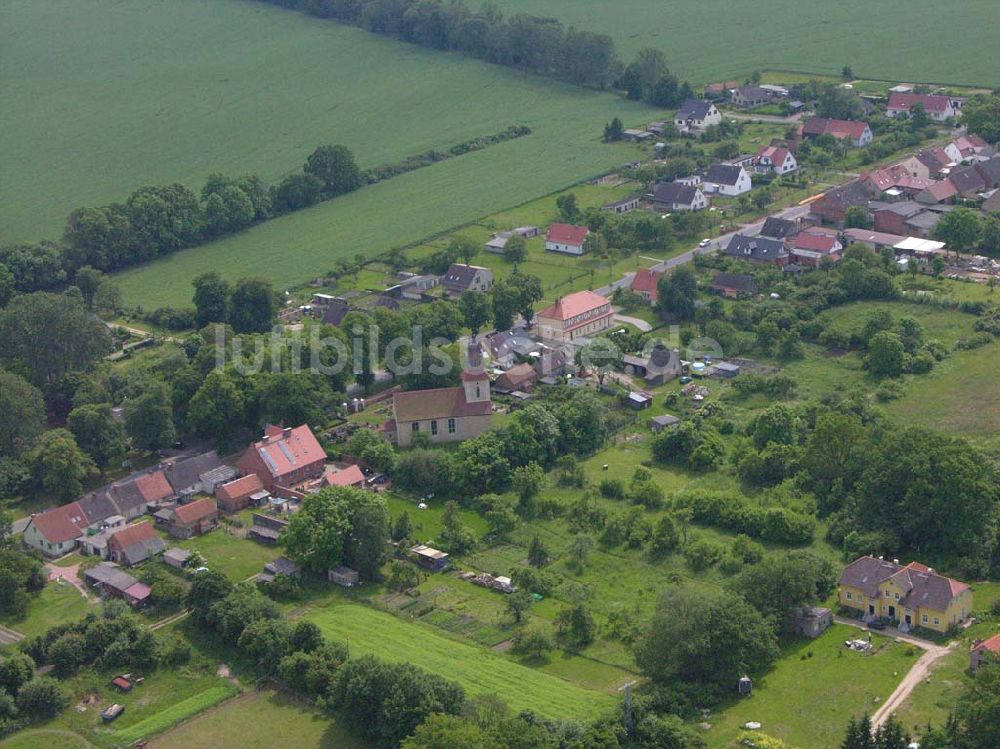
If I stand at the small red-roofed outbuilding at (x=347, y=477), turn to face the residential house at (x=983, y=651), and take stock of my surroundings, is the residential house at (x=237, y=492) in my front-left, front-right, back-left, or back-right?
back-right

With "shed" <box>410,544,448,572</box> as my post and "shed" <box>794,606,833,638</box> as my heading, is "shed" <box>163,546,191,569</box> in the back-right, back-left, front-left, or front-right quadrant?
back-right

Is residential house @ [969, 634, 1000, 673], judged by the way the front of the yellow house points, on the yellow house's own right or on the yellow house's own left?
on the yellow house's own left

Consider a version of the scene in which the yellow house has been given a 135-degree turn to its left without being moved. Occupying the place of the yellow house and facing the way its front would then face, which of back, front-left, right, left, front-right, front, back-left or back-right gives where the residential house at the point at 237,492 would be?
back

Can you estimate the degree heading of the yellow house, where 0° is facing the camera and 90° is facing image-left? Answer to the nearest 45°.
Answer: approximately 45°

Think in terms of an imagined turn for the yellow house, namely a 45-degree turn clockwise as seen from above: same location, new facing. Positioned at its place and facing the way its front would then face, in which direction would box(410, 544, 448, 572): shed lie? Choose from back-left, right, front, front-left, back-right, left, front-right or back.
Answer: front

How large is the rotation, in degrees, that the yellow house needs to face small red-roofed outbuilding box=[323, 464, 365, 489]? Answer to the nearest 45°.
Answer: approximately 45° to its right

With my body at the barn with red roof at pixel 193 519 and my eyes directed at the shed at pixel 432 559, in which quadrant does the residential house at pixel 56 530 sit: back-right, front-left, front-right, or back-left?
back-right

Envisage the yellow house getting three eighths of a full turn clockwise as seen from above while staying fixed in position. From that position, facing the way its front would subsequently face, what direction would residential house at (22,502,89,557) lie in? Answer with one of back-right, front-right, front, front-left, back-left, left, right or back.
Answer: left

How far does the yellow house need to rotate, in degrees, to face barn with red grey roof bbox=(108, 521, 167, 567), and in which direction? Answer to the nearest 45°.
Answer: approximately 45° to its right

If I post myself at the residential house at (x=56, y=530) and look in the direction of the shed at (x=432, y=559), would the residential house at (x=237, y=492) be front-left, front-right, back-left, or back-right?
front-left

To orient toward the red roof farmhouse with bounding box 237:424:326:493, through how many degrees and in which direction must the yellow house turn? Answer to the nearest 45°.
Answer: approximately 45° to its right

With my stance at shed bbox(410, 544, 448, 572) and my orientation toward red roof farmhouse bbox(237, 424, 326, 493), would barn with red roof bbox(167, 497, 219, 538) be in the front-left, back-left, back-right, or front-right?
front-left
